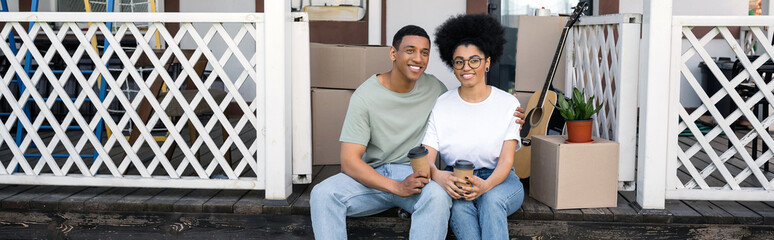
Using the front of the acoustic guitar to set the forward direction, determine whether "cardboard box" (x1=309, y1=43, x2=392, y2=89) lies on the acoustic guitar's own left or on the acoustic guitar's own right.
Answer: on the acoustic guitar's own right

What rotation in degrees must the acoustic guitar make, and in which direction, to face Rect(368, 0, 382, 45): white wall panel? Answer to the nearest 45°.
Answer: approximately 90° to its right

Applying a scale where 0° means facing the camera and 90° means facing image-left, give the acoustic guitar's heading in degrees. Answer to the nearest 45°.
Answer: approximately 45°
